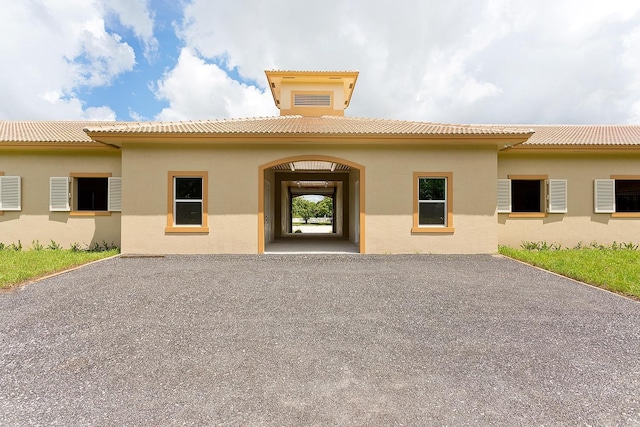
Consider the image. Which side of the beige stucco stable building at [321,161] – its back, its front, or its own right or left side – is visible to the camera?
front
